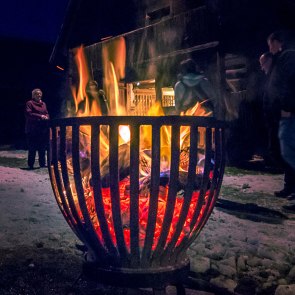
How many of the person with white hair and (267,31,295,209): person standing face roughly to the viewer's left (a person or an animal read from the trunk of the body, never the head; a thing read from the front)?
1

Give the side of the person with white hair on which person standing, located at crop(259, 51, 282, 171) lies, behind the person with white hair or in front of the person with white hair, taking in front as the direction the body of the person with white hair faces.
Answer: in front

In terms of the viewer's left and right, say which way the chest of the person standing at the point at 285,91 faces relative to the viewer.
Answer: facing to the left of the viewer

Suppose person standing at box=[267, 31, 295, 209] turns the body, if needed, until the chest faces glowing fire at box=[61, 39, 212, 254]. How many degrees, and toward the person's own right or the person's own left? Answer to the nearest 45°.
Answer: approximately 45° to the person's own left

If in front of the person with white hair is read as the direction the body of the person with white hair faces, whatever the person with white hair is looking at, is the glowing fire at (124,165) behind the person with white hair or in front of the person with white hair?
in front

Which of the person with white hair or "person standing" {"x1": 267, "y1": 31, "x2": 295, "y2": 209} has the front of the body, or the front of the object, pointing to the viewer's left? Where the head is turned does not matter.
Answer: the person standing

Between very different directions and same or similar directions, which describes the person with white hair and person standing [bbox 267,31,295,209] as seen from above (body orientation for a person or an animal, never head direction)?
very different directions
